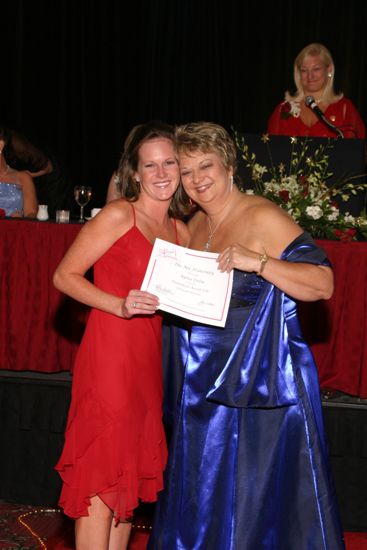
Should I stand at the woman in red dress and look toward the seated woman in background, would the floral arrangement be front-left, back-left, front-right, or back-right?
front-right

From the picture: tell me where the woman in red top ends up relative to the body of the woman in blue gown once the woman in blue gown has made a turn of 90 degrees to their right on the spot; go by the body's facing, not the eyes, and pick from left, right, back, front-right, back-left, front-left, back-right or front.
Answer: front-right

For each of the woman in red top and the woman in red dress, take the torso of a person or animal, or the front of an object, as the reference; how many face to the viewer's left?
0

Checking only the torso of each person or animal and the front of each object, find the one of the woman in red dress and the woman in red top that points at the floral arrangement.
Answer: the woman in red top

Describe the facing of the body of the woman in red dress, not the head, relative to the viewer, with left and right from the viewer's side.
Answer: facing the viewer and to the right of the viewer

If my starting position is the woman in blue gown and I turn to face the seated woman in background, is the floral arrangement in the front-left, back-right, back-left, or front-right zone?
front-right

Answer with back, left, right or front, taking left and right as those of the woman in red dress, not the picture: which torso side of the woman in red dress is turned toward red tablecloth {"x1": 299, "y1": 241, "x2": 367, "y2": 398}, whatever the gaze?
left

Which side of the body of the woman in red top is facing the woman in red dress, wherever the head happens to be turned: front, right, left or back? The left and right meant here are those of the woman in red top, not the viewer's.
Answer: front

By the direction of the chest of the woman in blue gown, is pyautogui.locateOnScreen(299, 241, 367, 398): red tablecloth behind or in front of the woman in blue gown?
behind

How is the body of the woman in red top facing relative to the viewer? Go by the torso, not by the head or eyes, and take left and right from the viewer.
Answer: facing the viewer

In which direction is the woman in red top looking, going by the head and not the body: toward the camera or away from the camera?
toward the camera

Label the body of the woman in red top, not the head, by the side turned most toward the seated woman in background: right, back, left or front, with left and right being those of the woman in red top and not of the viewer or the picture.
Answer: right

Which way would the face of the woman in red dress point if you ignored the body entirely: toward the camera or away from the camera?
toward the camera
